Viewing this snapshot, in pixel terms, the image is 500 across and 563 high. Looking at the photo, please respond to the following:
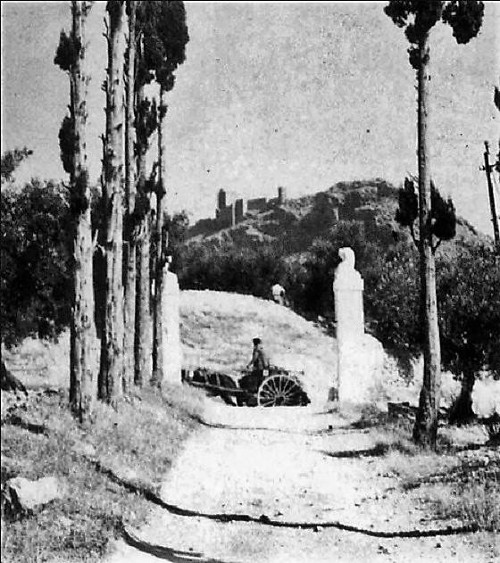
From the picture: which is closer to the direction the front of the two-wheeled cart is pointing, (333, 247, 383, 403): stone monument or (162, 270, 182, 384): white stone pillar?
the white stone pillar

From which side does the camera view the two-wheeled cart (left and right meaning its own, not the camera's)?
left

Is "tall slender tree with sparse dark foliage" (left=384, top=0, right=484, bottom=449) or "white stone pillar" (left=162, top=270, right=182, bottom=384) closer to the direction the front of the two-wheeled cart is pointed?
the white stone pillar

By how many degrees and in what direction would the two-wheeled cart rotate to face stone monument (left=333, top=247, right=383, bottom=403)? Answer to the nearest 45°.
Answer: approximately 135° to its left

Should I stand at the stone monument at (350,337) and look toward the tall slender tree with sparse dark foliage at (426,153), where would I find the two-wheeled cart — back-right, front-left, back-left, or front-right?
back-right

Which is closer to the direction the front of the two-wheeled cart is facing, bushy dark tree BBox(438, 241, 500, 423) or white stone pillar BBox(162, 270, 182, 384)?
the white stone pillar

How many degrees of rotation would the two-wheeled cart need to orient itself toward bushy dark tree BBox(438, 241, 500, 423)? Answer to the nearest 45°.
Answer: approximately 135° to its left

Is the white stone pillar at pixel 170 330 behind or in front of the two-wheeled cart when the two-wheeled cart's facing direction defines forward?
in front
